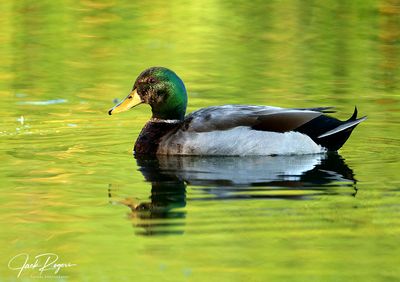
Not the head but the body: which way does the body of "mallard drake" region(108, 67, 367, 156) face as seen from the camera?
to the viewer's left
